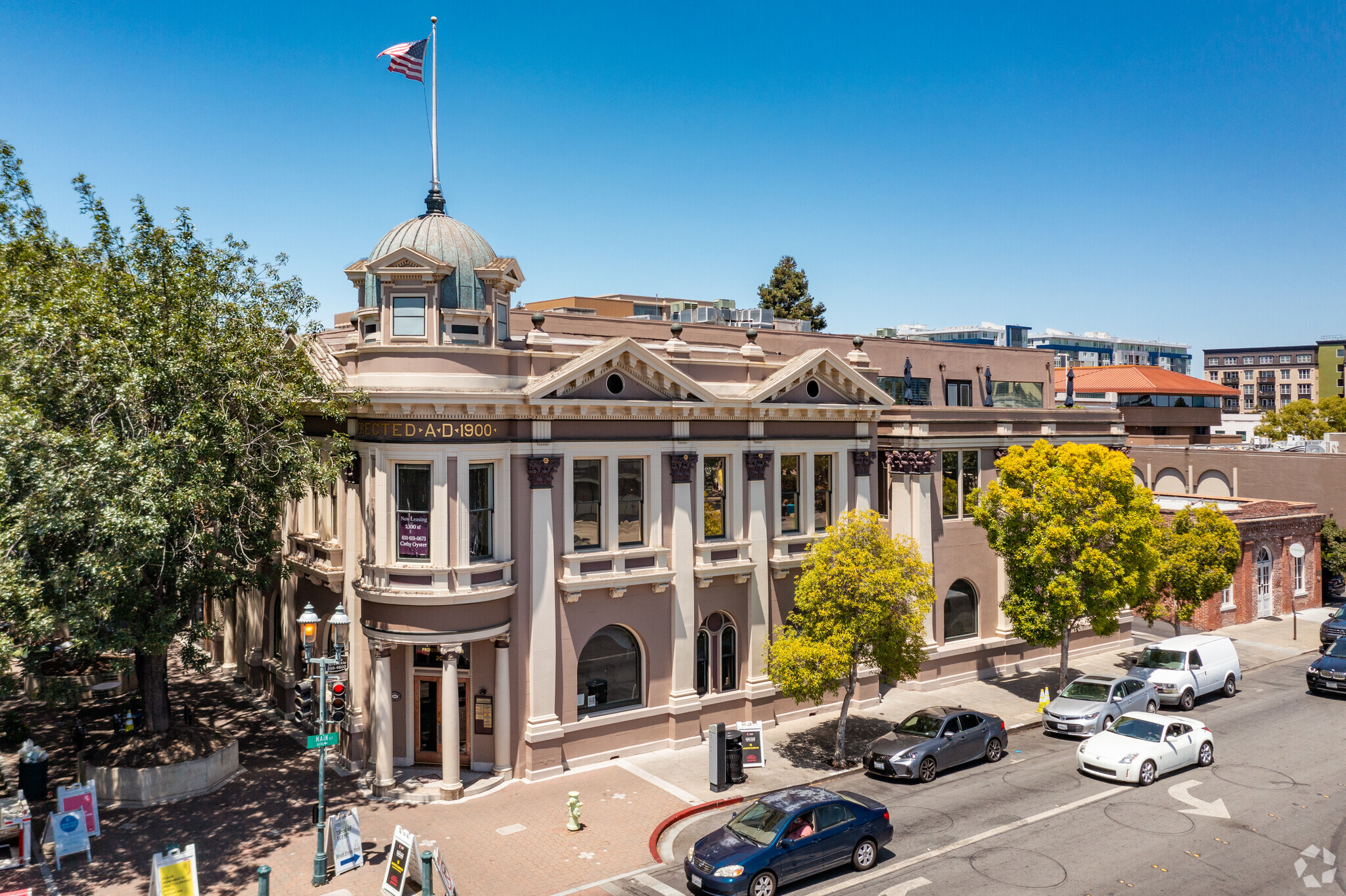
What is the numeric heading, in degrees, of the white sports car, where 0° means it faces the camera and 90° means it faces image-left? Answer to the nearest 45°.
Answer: approximately 45°

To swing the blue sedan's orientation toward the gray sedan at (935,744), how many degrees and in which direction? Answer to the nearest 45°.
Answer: approximately 180°

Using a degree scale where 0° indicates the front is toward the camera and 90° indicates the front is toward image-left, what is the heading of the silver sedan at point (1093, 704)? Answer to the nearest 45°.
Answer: approximately 45°

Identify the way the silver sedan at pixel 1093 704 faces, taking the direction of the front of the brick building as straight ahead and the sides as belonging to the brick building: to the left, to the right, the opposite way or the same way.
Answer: to the right

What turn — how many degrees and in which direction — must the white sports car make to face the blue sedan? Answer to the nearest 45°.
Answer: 0° — it already faces it

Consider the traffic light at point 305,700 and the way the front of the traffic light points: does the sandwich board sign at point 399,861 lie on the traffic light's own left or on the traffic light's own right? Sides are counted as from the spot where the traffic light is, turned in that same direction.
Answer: on the traffic light's own left

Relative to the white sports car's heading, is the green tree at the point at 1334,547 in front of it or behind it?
behind

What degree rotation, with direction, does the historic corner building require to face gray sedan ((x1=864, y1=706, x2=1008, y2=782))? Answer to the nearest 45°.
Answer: approximately 90° to its left

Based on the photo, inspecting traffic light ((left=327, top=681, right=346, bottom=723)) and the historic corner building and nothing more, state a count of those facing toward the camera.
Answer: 2

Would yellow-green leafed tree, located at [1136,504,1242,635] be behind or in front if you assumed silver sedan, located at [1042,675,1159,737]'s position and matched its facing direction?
behind

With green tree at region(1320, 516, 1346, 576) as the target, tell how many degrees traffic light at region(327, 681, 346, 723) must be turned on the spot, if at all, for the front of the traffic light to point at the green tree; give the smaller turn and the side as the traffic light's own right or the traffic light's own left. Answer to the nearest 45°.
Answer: approximately 90° to the traffic light's own left

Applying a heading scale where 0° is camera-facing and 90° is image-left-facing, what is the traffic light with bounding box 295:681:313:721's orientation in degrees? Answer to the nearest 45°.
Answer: approximately 45°

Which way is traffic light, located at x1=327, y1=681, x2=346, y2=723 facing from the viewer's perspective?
toward the camera

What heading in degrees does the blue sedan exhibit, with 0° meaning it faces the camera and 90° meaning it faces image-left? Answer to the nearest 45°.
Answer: approximately 45°

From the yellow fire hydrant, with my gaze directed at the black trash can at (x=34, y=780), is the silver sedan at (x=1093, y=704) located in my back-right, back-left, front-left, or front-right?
back-right

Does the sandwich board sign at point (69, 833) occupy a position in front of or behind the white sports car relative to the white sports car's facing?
in front

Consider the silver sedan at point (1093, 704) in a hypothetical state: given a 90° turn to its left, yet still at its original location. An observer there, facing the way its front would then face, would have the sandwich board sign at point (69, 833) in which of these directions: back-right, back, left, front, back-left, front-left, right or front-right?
right

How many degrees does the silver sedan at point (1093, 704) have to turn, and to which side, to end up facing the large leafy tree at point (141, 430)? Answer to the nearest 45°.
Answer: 0° — it already faces it
